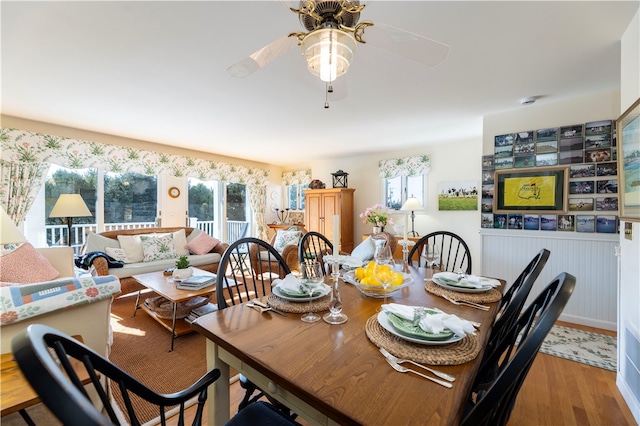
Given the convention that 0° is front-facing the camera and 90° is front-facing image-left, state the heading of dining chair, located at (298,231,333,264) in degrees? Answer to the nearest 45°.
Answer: approximately 315°

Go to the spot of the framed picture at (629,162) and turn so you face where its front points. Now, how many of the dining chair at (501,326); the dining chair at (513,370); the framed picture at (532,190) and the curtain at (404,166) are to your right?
2

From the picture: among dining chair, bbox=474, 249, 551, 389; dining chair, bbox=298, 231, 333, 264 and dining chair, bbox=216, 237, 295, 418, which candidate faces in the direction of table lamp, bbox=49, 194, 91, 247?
dining chair, bbox=474, 249, 551, 389

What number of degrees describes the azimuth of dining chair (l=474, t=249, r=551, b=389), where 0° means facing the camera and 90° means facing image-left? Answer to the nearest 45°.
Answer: approximately 90°

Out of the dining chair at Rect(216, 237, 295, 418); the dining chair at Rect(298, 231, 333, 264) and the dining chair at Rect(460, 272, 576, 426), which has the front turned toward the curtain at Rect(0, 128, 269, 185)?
the dining chair at Rect(460, 272, 576, 426)

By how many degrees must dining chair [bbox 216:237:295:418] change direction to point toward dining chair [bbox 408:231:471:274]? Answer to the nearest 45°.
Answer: approximately 45° to its left

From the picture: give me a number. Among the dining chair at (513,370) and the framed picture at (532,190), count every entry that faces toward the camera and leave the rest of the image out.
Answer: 1

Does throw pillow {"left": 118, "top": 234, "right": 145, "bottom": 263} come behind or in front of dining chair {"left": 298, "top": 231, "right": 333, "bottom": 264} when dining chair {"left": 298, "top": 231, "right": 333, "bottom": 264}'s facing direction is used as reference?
behind

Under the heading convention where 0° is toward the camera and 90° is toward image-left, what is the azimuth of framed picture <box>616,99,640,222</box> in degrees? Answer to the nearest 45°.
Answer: approximately 45°

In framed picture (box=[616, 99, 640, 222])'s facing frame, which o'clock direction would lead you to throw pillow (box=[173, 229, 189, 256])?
The throw pillow is roughly at 1 o'clock from the framed picture.
